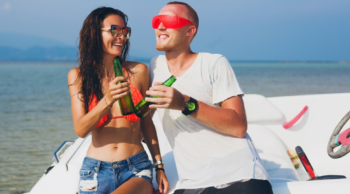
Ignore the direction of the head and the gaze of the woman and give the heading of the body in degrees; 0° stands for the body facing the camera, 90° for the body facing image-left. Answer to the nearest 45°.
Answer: approximately 0°

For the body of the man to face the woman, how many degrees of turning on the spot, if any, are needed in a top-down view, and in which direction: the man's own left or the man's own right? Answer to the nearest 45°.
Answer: approximately 45° to the man's own right

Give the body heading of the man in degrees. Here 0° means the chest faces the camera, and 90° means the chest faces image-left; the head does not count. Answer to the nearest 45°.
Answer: approximately 45°

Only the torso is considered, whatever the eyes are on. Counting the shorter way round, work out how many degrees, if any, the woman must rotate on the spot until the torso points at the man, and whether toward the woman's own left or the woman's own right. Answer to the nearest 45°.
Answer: approximately 45° to the woman's own left

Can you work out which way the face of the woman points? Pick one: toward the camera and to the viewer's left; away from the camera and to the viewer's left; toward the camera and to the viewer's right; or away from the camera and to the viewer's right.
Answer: toward the camera and to the viewer's right
